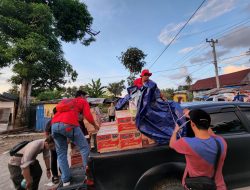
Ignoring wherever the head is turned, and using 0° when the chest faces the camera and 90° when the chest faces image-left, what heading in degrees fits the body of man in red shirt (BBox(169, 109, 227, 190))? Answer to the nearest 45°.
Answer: approximately 180°

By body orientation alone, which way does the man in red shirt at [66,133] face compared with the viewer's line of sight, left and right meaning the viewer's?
facing away from the viewer and to the right of the viewer

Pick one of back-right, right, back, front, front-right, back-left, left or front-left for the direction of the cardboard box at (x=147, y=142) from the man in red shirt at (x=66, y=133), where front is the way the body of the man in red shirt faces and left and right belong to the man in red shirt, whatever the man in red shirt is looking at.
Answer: right

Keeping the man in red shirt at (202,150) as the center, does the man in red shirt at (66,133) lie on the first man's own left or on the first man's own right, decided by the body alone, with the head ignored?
on the first man's own left

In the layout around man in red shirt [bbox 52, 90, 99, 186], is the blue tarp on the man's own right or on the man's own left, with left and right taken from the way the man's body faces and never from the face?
on the man's own right

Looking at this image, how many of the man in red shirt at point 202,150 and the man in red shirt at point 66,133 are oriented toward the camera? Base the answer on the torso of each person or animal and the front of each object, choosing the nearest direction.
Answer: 0

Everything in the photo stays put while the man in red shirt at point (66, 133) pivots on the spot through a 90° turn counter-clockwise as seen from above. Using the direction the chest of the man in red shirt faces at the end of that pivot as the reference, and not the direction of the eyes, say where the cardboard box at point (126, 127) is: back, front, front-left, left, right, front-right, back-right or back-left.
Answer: back
